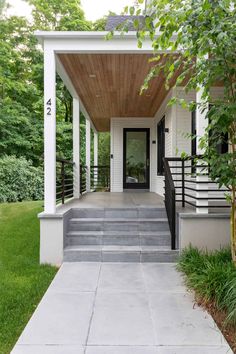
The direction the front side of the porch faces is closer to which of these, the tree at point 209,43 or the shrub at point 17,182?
the tree

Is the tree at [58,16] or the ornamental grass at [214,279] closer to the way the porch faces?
the ornamental grass

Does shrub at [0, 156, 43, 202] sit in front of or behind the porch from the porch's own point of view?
behind

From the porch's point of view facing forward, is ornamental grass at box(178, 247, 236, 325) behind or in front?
in front

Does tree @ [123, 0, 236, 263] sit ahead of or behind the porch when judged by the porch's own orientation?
ahead

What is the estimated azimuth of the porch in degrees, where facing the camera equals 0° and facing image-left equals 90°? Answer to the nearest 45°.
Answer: approximately 0°

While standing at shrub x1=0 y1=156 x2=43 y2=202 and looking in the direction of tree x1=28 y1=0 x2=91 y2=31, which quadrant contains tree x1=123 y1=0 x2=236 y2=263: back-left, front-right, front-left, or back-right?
back-right
